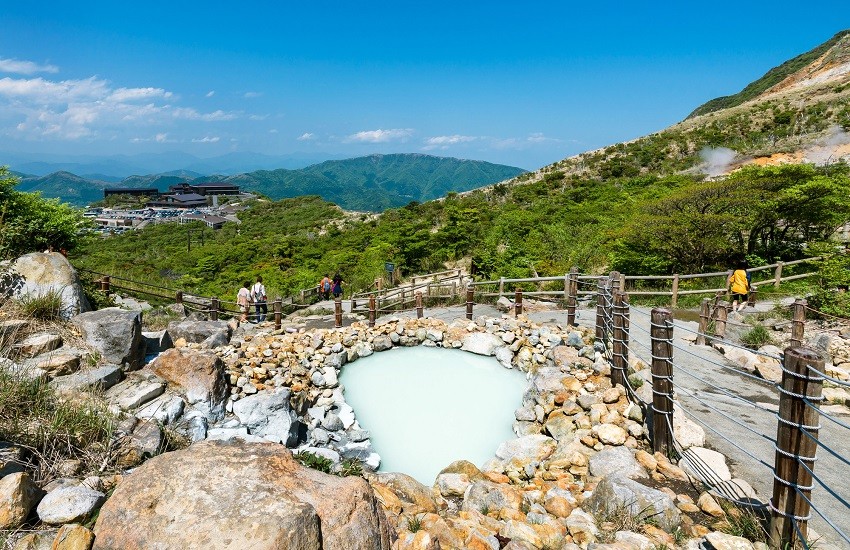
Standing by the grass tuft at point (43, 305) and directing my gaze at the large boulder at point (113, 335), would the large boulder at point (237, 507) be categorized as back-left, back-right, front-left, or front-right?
front-right

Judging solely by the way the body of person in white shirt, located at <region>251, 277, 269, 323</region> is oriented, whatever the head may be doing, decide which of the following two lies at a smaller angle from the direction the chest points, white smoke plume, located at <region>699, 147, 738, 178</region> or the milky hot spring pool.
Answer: the white smoke plume

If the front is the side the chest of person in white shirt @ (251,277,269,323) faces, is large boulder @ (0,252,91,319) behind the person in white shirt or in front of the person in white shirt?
behind

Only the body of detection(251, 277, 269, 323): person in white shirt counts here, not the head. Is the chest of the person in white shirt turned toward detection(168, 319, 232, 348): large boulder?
no

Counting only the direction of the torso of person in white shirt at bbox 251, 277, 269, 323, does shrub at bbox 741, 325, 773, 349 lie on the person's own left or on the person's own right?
on the person's own right

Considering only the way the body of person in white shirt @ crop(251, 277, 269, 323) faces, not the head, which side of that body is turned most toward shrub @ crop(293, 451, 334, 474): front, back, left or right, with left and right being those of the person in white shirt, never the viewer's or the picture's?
back

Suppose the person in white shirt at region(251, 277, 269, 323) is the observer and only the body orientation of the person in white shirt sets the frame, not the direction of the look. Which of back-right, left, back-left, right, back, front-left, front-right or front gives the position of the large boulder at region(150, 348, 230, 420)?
back

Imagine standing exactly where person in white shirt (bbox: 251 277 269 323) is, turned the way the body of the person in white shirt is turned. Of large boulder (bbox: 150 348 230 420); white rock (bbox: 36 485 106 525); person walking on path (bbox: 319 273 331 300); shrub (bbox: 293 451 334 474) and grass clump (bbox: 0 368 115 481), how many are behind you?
4

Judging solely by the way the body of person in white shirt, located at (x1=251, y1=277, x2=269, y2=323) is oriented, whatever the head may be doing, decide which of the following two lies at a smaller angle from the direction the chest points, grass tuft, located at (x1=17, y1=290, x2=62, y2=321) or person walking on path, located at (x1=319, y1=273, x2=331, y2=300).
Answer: the person walking on path

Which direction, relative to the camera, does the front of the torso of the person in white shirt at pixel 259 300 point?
away from the camera

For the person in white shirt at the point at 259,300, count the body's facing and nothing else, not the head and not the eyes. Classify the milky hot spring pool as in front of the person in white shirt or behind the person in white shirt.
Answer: behind

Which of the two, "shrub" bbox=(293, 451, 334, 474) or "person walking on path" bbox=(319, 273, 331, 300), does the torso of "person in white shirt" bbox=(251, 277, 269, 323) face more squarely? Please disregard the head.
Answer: the person walking on path

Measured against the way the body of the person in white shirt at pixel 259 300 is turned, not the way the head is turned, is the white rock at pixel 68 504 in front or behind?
behind

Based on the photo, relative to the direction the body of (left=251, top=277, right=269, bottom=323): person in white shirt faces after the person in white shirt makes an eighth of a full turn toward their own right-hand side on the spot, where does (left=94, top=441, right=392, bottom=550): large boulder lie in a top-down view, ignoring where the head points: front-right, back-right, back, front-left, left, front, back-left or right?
back-right
